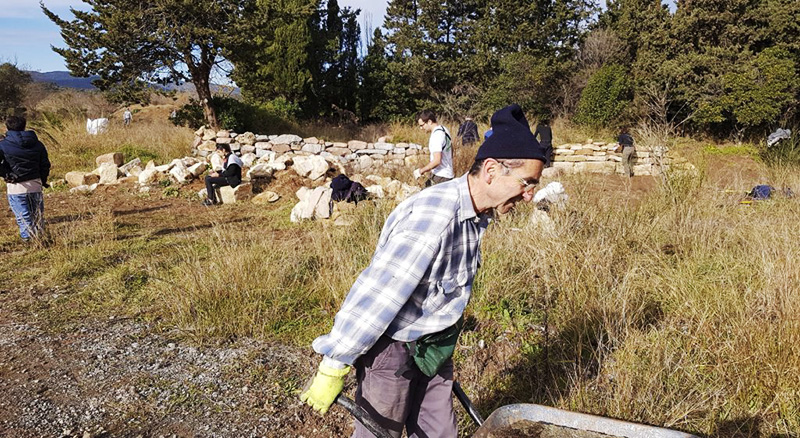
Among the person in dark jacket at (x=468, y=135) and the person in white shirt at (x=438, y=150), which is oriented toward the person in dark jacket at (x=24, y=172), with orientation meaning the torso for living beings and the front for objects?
the person in white shirt

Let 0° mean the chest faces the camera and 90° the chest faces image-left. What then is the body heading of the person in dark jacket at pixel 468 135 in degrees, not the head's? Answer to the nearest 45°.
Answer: approximately 180°

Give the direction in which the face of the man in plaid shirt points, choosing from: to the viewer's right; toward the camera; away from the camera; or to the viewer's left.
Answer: to the viewer's right

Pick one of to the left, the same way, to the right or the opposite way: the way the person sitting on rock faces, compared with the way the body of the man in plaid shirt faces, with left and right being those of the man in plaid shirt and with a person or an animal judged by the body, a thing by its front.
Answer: the opposite way

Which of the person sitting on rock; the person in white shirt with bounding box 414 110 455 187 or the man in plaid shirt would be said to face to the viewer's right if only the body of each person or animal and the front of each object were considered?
the man in plaid shirt

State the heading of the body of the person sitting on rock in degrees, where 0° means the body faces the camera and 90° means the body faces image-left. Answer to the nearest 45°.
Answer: approximately 90°

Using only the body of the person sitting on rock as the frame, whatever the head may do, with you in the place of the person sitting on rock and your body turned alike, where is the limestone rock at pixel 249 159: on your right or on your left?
on your right

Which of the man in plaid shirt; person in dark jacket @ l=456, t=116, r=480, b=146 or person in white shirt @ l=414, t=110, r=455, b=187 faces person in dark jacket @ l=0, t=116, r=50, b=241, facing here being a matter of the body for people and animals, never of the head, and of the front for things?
the person in white shirt
